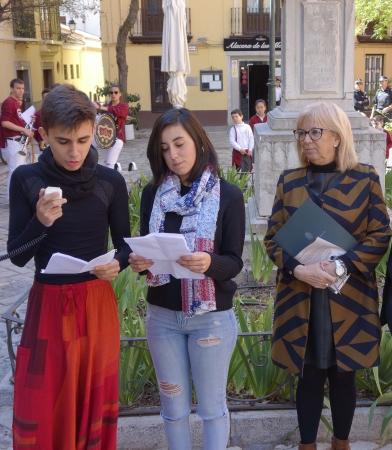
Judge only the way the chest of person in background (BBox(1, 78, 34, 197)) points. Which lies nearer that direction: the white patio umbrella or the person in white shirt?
the person in white shirt

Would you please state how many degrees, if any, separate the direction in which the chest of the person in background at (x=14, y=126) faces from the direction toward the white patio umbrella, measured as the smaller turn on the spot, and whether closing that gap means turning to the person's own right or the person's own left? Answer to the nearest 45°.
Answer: approximately 90° to the person's own left

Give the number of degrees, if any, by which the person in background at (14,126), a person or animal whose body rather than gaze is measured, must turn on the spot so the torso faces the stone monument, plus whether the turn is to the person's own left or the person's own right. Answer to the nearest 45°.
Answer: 0° — they already face it

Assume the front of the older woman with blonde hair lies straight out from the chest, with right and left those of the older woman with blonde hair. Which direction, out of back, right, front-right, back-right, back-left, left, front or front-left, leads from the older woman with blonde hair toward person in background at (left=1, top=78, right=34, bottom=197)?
back-right

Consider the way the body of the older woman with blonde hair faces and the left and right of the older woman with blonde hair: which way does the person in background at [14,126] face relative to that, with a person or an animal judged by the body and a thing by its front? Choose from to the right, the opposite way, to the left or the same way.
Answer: to the left

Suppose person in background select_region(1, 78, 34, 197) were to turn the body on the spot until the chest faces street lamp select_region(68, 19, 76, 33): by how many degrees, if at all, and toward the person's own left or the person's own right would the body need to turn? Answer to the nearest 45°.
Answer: approximately 135° to the person's own left

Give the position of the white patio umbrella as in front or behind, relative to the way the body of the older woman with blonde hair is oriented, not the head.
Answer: behind

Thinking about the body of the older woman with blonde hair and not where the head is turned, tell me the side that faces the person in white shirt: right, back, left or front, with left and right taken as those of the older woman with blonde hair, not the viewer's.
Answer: back

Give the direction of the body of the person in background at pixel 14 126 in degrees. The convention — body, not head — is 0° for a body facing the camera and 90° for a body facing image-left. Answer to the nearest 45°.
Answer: approximately 315°

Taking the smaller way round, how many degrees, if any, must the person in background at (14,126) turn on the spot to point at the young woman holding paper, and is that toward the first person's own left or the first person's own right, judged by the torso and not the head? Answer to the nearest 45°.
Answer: approximately 45° to the first person's own right

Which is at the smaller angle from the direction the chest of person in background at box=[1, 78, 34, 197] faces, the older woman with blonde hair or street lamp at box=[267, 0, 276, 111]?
the older woman with blonde hair

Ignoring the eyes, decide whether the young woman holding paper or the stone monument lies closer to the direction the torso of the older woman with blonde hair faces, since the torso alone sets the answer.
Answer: the young woman holding paper

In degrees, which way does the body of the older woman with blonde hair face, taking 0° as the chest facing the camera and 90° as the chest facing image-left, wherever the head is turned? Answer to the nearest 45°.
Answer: approximately 0°

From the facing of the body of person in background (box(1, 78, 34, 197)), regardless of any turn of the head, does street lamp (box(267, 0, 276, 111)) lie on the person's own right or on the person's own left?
on the person's own left
